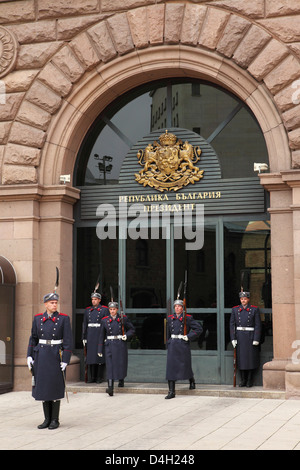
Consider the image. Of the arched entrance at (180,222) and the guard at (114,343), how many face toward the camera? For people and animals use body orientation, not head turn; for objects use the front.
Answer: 2

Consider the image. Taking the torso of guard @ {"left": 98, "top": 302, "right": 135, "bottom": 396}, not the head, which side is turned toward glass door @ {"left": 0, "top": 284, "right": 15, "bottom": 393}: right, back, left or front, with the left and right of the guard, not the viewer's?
right

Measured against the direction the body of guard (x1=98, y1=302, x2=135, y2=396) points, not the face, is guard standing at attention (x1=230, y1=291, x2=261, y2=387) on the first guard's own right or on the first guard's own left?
on the first guard's own left

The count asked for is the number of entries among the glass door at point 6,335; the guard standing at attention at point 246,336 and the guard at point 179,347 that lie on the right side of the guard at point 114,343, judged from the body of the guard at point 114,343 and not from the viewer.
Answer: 1

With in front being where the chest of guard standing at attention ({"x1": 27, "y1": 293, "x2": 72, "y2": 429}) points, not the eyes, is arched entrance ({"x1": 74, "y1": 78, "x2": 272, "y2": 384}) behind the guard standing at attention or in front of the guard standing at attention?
behind

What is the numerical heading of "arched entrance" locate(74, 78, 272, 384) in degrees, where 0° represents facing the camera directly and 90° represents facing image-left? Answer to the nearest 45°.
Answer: approximately 0°
